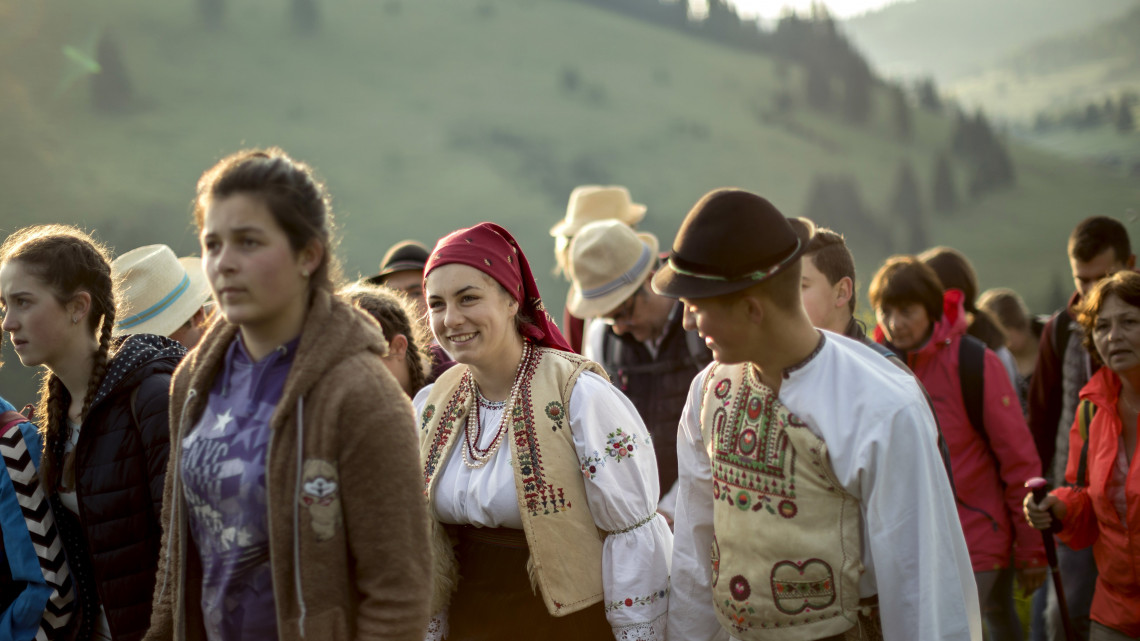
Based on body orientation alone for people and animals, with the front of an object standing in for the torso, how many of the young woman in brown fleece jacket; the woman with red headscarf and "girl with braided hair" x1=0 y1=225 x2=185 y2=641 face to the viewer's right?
0

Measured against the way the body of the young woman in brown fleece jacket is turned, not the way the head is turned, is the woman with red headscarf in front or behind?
behind

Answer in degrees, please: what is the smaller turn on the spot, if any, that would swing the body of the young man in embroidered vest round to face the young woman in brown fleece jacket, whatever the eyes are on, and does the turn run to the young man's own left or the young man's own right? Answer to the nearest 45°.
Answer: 0° — they already face them

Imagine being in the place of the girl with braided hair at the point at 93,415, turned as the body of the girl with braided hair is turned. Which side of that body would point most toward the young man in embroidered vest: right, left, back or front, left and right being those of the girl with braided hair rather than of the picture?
left

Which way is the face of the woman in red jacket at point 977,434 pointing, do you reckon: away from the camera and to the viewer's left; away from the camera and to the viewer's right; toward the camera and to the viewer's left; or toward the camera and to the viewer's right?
toward the camera and to the viewer's left

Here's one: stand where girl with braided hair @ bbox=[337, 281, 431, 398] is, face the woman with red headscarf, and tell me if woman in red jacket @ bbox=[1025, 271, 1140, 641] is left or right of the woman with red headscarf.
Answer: left

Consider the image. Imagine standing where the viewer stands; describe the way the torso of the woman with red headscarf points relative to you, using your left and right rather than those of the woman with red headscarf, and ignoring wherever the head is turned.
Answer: facing the viewer and to the left of the viewer
